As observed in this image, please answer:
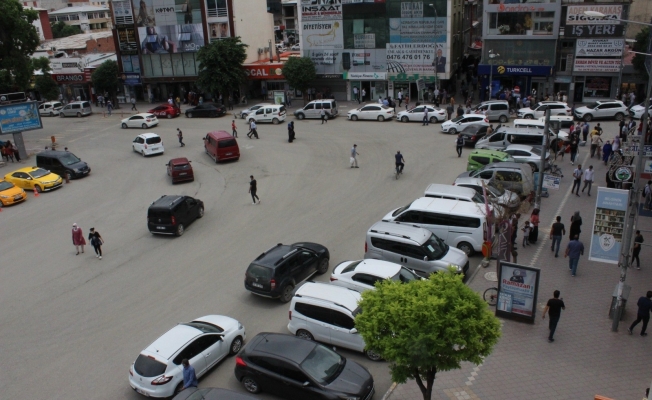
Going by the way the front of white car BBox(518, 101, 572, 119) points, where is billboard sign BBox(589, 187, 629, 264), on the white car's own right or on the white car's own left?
on the white car's own left

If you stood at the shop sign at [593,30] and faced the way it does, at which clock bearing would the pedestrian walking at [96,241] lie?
The pedestrian walking is roughly at 1 o'clock from the shop sign.

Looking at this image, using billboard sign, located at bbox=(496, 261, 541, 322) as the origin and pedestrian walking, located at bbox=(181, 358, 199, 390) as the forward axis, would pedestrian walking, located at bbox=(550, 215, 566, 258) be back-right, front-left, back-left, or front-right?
back-right

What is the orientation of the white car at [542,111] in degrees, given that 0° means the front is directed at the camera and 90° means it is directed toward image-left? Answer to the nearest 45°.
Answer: approximately 90°

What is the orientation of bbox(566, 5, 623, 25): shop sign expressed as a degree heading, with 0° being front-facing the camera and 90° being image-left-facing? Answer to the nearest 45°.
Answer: approximately 0°

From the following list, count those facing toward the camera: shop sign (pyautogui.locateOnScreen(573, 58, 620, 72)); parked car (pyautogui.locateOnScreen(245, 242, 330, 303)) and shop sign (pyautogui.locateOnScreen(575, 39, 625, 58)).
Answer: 2

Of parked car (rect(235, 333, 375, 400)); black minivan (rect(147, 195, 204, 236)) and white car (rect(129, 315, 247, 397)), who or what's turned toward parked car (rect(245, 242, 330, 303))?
the white car
